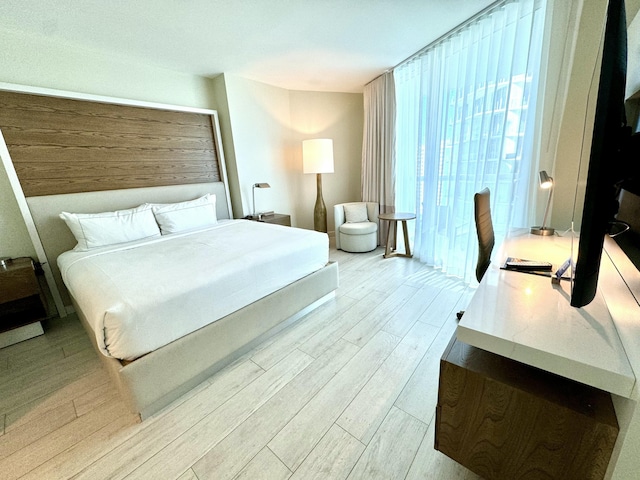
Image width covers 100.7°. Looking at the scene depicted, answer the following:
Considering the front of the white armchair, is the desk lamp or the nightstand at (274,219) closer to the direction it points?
the desk lamp

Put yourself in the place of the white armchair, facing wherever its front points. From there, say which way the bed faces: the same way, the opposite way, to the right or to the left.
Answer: to the left

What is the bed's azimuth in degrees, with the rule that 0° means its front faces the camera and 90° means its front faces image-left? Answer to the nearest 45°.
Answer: approximately 315°

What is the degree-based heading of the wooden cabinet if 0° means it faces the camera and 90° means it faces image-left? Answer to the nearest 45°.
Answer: approximately 90°

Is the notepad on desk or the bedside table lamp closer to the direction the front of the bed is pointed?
the notepad on desk

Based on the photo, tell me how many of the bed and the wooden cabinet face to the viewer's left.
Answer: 1

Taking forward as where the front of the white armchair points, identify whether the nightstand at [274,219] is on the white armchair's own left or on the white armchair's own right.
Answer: on the white armchair's own right

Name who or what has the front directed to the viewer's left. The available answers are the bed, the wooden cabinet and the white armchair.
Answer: the wooden cabinet

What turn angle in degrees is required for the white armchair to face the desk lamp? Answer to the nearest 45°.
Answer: approximately 45° to its left

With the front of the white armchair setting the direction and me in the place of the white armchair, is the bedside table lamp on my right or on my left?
on my right

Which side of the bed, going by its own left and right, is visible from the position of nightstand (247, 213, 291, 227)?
left

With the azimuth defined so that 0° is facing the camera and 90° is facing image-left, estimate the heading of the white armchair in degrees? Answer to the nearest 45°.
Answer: approximately 0°
